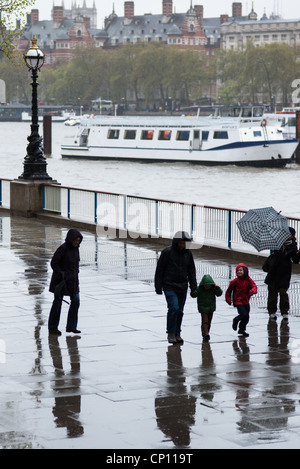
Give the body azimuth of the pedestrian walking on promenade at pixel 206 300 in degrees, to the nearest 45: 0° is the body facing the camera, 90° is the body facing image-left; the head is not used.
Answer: approximately 0°

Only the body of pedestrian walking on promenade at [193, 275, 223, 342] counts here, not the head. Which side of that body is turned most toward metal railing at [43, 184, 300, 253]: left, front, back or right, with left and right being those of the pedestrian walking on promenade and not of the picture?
back

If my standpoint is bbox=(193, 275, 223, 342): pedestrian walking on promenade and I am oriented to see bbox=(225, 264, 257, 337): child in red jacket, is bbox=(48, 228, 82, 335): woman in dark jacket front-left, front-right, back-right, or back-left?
back-left

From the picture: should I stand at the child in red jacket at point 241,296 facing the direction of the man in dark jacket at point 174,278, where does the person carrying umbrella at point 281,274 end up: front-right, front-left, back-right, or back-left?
back-right

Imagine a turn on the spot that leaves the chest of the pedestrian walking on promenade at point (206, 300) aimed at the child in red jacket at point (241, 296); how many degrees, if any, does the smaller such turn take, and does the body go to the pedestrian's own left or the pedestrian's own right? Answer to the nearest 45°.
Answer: approximately 135° to the pedestrian's own left

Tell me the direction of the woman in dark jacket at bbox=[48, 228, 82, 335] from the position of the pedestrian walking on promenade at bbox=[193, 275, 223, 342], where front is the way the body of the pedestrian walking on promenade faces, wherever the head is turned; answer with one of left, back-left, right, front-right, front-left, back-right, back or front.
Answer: right

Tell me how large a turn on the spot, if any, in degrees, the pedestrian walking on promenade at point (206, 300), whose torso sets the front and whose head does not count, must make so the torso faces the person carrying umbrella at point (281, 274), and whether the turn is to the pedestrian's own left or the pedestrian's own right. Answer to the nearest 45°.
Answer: approximately 135° to the pedestrian's own left
